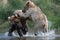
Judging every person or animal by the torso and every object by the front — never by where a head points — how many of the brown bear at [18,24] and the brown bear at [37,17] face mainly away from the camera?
0

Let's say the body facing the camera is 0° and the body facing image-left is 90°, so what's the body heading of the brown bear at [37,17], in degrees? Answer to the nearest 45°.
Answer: approximately 90°

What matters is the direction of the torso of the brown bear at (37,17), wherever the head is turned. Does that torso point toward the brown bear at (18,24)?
yes
